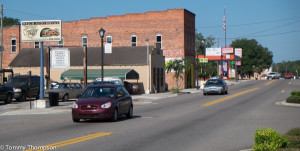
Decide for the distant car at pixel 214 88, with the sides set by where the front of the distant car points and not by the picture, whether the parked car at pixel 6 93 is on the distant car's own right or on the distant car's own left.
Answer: on the distant car's own right

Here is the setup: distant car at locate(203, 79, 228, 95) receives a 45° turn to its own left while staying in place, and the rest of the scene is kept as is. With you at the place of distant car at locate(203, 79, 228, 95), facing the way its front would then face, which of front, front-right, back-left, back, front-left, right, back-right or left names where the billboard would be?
right

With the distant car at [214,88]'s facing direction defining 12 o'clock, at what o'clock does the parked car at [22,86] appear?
The parked car is roughly at 2 o'clock from the distant car.

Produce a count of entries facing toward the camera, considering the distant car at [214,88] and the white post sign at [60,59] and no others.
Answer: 2

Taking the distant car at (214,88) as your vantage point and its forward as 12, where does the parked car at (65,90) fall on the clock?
The parked car is roughly at 2 o'clock from the distant car.

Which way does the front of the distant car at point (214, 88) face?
toward the camera

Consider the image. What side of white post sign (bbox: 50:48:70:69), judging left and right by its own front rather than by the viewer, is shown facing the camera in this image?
front

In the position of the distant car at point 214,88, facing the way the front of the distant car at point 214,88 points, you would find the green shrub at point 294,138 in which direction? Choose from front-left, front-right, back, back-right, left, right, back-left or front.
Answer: front

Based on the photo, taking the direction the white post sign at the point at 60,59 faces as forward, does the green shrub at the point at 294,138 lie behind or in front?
in front

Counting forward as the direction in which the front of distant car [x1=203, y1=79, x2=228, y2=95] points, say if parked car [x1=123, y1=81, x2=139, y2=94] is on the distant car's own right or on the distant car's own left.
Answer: on the distant car's own right

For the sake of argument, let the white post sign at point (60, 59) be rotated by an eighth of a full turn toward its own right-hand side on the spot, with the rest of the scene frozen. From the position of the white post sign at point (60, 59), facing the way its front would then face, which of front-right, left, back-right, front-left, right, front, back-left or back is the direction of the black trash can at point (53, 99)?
front-left

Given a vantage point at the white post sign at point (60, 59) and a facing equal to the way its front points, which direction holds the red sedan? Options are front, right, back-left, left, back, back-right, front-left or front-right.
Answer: front

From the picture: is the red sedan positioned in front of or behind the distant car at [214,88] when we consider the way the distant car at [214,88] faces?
in front
